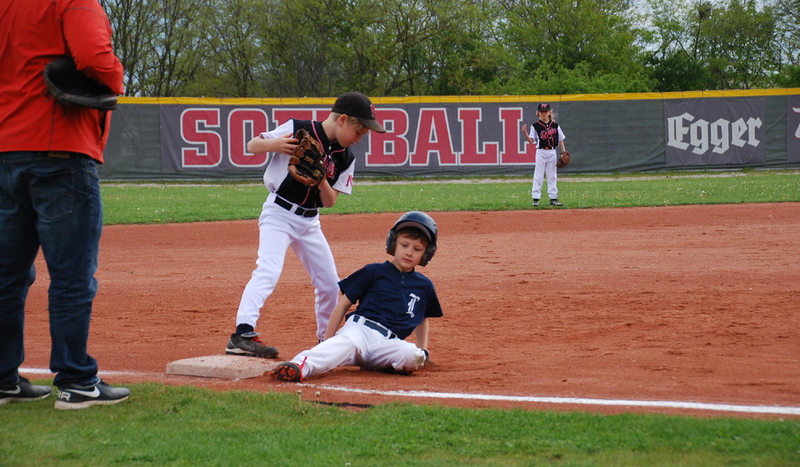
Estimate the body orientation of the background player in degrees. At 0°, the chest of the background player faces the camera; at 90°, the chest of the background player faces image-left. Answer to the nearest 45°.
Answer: approximately 0°
